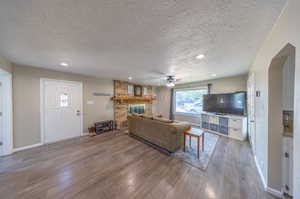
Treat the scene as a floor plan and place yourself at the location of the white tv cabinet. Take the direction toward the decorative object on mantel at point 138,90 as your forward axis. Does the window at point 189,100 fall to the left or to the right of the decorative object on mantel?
right

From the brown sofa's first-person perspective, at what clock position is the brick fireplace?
The brick fireplace is roughly at 9 o'clock from the brown sofa.

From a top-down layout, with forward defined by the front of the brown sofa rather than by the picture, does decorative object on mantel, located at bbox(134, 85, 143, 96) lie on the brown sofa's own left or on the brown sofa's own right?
on the brown sofa's own left

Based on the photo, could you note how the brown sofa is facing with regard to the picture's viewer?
facing away from the viewer and to the right of the viewer

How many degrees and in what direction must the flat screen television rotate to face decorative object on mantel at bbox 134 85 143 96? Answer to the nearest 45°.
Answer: approximately 45° to its right

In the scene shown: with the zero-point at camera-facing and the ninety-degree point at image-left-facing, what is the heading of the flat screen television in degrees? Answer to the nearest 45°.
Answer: approximately 45°

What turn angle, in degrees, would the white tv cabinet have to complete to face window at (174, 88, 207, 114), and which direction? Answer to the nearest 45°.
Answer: approximately 90° to its right

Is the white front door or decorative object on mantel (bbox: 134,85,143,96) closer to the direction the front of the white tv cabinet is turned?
the white front door

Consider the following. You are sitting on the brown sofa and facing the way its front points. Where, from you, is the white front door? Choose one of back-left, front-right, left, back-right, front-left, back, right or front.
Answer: back-left
